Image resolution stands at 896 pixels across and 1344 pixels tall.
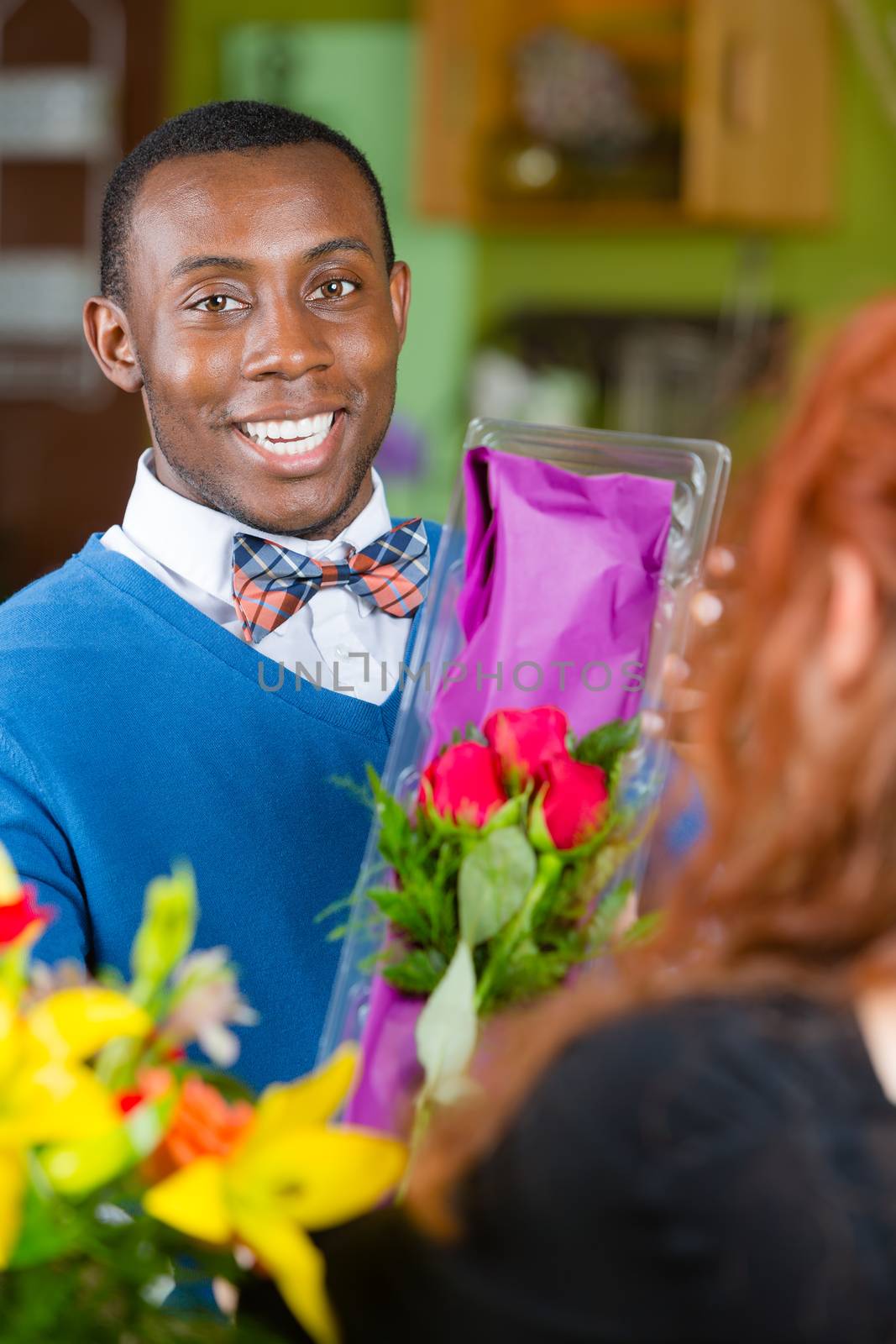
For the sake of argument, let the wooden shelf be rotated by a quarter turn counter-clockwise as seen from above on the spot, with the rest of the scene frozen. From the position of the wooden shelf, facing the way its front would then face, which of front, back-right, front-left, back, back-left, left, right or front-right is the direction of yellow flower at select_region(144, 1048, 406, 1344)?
right

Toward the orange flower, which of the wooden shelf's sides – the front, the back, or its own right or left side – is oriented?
front

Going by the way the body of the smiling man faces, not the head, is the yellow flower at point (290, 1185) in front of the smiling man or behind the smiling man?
in front

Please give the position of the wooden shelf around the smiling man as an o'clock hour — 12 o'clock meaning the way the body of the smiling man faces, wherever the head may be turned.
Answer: The wooden shelf is roughly at 8 o'clock from the smiling man.

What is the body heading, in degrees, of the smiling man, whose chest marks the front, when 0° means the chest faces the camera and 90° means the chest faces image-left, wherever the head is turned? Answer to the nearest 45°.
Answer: approximately 315°

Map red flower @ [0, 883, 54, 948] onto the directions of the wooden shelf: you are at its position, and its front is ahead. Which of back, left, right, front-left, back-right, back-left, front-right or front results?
front

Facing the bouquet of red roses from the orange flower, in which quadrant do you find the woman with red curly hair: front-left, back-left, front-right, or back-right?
front-right

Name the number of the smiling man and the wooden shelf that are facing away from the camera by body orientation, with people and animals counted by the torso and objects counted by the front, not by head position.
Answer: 0

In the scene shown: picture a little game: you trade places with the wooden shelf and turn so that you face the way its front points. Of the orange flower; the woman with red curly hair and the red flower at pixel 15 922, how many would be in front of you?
3

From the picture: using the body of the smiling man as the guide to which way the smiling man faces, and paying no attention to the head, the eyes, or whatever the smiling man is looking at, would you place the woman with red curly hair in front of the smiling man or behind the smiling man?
in front

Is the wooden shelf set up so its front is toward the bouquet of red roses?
yes

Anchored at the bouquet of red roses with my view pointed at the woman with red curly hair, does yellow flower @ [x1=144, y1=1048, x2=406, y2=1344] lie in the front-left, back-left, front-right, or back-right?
front-right

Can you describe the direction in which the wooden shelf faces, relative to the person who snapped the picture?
facing the viewer

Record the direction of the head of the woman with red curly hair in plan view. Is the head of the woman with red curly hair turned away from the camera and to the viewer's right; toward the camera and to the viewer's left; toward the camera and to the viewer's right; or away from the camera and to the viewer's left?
away from the camera and to the viewer's left

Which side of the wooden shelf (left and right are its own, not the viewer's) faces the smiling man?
front
